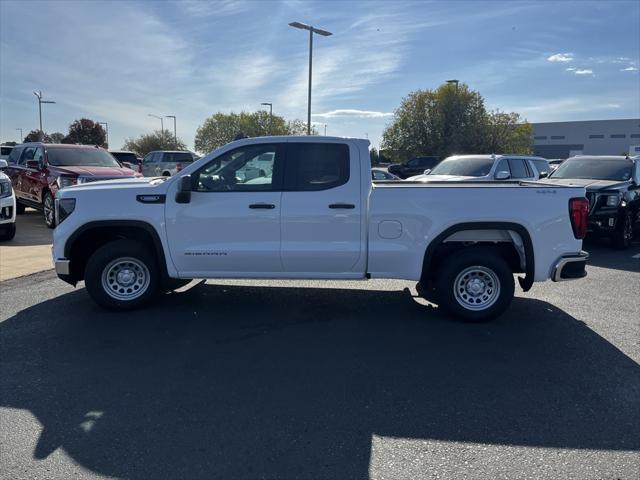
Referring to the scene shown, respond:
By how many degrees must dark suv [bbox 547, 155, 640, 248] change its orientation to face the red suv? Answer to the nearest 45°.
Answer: approximately 45° to its right

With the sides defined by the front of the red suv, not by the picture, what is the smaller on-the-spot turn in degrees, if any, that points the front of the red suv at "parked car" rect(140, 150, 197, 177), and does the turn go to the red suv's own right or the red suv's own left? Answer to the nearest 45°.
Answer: approximately 135° to the red suv's own left

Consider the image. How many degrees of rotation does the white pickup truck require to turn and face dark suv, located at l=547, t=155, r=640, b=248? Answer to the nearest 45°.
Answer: approximately 135° to its right

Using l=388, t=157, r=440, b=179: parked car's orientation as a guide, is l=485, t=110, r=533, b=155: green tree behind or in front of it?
behind

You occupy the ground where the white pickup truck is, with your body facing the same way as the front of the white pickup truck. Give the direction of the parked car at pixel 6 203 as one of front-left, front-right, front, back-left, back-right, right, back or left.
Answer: front-right

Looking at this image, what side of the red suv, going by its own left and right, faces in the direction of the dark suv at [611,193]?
front

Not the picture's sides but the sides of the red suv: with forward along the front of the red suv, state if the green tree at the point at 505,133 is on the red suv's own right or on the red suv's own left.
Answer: on the red suv's own left

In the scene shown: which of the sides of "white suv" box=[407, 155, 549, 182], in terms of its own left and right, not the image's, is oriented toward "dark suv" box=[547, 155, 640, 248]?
left

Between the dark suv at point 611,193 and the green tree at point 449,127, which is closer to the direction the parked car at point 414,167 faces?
the dark suv

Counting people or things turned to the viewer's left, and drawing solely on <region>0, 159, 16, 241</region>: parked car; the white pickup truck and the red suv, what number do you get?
1

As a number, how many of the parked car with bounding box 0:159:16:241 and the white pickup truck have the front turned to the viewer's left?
1

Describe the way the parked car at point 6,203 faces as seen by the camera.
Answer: facing the viewer and to the right of the viewer

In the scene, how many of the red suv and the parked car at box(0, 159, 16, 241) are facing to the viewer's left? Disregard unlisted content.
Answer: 0

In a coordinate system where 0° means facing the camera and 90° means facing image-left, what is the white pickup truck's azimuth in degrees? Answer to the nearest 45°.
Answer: approximately 90°

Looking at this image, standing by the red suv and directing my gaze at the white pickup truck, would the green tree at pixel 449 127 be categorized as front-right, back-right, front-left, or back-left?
back-left
